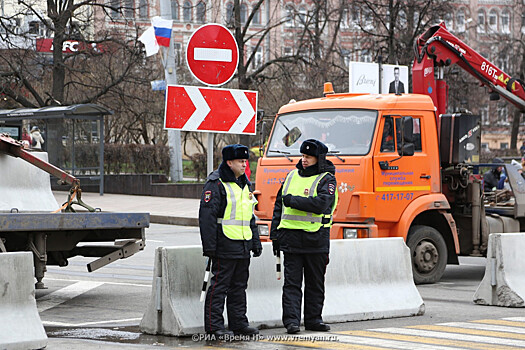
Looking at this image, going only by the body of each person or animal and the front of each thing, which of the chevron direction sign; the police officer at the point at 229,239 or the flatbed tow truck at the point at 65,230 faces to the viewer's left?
the flatbed tow truck

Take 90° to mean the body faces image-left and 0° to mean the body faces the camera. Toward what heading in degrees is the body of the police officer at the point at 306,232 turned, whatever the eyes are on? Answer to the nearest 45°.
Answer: approximately 45°

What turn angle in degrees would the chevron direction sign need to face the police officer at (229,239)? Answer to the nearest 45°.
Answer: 0° — it already faces them

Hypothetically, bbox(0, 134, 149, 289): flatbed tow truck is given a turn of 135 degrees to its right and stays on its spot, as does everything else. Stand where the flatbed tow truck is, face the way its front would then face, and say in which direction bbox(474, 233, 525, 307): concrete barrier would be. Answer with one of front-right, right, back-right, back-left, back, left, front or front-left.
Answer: front-right

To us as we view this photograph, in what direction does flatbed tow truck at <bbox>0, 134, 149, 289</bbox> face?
facing to the left of the viewer

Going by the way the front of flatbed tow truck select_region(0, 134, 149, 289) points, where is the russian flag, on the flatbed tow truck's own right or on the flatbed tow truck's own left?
on the flatbed tow truck's own right

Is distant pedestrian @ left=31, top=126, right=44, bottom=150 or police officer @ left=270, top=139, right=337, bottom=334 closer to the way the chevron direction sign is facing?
the police officer

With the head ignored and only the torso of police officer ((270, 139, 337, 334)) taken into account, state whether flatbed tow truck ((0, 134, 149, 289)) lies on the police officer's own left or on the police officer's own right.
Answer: on the police officer's own right

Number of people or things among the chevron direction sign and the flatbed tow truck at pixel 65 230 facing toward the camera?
1

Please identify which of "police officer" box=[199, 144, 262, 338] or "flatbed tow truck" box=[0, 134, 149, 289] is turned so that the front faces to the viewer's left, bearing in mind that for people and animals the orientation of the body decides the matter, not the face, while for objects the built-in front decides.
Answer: the flatbed tow truck

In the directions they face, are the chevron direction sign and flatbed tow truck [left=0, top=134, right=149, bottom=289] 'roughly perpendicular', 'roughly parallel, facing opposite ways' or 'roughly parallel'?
roughly perpendicular

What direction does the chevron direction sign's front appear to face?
toward the camera

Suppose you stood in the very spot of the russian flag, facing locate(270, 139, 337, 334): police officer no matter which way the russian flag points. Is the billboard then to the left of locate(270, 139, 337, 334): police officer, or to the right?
left

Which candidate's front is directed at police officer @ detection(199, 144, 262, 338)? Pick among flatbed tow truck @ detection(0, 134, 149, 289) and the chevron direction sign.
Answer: the chevron direction sign
